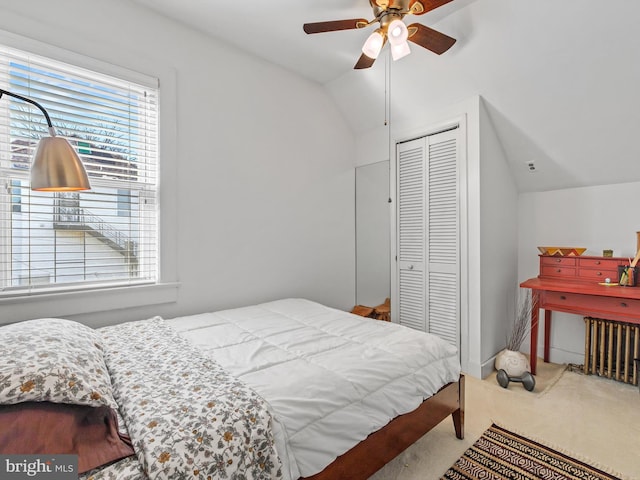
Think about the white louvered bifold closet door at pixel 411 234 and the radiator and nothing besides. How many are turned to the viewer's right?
0

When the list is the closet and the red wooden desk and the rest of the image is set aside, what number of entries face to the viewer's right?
0

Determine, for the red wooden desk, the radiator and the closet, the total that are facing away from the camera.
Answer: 0

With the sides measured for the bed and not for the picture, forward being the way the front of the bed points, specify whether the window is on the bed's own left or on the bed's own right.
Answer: on the bed's own left

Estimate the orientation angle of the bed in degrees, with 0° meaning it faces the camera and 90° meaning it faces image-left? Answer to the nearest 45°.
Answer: approximately 225°

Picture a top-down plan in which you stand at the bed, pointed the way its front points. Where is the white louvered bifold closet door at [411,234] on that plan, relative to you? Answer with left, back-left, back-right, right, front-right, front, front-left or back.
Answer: front

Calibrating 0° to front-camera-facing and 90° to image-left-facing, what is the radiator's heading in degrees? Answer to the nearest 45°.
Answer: approximately 45°

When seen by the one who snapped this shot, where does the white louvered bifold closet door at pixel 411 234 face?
facing the viewer and to the left of the viewer
